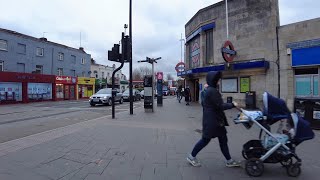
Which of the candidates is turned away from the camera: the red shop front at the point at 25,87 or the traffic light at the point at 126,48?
the traffic light

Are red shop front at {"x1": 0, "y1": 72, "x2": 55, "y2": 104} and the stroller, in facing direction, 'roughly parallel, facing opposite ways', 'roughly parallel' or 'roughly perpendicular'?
roughly parallel

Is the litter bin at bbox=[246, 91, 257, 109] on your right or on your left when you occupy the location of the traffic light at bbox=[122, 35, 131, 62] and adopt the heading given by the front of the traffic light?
on your right

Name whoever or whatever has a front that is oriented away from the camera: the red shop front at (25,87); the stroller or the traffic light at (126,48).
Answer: the traffic light

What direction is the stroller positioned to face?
to the viewer's right

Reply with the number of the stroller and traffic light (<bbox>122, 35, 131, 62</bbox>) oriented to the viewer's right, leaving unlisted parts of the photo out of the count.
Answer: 1

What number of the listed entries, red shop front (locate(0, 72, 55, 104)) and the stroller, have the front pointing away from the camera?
0

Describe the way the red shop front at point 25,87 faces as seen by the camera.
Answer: facing the viewer and to the right of the viewer

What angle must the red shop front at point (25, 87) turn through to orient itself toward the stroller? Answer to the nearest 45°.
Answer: approximately 45° to its right

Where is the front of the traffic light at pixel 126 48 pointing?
away from the camera

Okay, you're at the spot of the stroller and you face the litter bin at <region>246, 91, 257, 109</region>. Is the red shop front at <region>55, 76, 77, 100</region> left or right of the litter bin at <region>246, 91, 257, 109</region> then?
left
